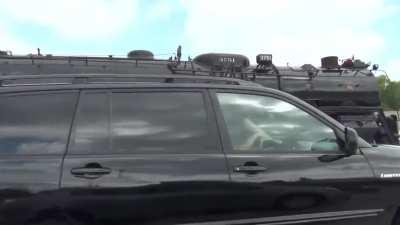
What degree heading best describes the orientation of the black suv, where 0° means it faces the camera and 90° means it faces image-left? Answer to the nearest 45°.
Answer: approximately 270°
